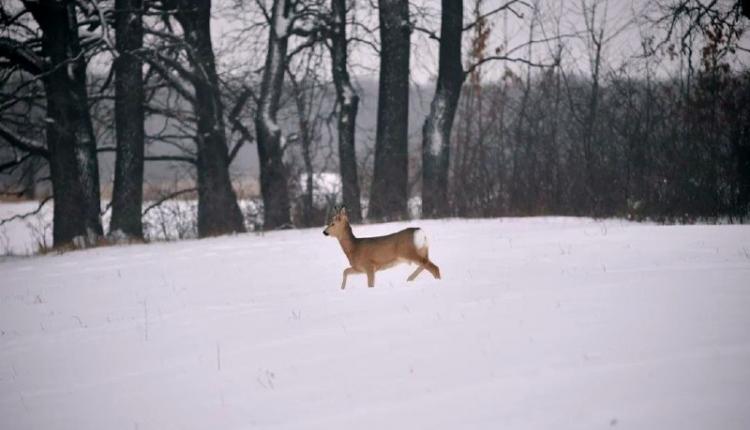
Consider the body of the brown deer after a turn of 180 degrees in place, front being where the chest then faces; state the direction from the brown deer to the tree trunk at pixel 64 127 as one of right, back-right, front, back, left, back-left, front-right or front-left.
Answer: back-left

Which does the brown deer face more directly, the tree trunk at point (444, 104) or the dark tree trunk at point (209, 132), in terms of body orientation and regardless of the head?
the dark tree trunk

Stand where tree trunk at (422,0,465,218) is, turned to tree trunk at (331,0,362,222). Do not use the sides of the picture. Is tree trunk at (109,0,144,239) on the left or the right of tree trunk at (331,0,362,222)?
left

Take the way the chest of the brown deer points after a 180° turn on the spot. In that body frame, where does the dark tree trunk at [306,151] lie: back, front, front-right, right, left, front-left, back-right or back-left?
left

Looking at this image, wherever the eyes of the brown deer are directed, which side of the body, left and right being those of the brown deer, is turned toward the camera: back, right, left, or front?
left

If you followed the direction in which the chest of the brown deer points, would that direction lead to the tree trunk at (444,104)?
no

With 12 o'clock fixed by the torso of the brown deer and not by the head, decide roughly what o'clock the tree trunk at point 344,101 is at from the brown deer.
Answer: The tree trunk is roughly at 3 o'clock from the brown deer.

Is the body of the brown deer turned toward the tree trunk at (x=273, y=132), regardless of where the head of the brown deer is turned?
no

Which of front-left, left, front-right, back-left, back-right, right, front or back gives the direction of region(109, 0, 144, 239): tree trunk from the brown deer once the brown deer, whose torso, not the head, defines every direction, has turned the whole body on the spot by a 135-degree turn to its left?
back

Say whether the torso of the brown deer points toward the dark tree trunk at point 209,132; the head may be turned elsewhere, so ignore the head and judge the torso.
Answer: no

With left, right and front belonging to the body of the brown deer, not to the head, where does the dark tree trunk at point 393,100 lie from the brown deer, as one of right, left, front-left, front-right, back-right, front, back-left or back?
right
